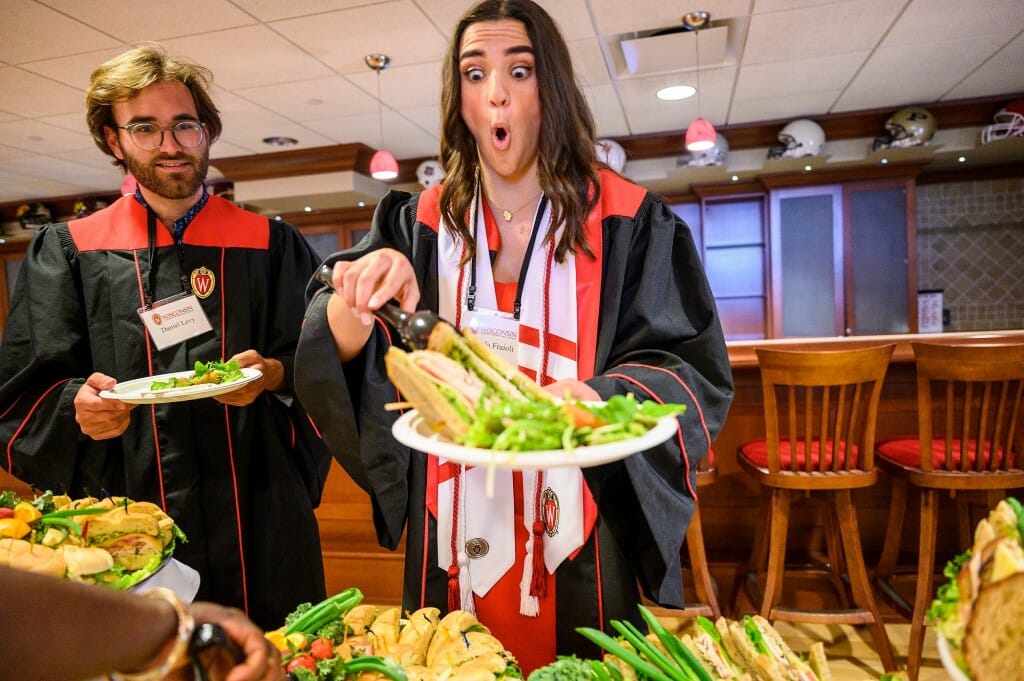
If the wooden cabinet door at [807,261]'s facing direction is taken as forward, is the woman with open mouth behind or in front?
in front

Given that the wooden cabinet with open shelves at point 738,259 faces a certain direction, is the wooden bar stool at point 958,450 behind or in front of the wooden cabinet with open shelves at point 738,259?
in front

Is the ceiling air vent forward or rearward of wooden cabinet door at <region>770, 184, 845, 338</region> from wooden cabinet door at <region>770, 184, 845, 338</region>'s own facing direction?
forward

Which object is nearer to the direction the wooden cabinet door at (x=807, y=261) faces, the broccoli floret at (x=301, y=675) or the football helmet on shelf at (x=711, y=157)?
the broccoli floret

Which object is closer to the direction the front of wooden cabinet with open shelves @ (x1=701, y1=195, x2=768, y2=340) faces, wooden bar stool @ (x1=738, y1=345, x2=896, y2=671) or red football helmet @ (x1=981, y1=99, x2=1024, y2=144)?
the wooden bar stool

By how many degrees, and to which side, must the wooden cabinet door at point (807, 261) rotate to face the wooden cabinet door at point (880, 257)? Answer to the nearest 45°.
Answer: approximately 90° to its left

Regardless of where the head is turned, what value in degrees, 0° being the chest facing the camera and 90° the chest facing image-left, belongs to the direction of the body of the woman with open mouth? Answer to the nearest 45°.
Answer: approximately 0°

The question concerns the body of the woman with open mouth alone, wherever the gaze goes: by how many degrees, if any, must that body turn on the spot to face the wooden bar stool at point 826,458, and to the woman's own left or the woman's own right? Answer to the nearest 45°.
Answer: approximately 135° to the woman's own left

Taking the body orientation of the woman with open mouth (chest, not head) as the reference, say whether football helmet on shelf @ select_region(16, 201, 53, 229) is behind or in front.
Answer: behind

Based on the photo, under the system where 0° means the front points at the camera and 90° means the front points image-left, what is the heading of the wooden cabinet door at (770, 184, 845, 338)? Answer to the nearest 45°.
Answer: approximately 0°
